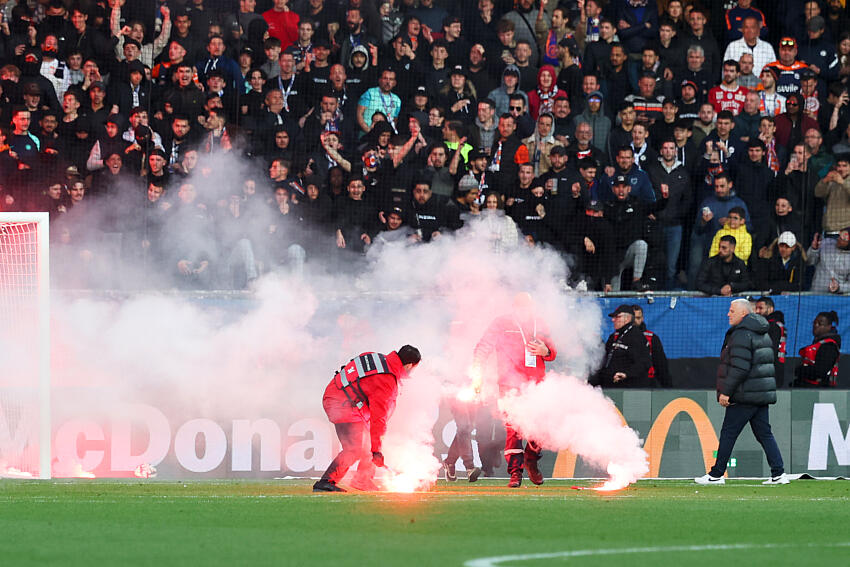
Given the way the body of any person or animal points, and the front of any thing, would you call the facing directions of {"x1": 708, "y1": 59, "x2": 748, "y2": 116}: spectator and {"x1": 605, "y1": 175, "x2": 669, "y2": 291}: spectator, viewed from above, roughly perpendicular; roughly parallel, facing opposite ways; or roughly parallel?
roughly parallel

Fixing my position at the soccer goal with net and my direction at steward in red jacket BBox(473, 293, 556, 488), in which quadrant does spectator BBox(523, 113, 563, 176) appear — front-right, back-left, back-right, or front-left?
front-left

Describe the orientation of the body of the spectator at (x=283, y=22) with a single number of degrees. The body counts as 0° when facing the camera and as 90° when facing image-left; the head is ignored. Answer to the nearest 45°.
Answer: approximately 0°

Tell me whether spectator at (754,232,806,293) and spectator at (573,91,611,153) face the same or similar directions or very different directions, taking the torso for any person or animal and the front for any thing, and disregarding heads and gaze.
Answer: same or similar directions

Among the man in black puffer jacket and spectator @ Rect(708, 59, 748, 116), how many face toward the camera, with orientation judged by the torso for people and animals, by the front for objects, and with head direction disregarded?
1

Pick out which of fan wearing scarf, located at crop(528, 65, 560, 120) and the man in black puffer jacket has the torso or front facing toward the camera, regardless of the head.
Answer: the fan wearing scarf

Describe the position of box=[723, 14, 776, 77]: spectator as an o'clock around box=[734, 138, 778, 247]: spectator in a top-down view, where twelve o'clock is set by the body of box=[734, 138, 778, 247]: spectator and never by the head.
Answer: box=[723, 14, 776, 77]: spectator is roughly at 6 o'clock from box=[734, 138, 778, 247]: spectator.

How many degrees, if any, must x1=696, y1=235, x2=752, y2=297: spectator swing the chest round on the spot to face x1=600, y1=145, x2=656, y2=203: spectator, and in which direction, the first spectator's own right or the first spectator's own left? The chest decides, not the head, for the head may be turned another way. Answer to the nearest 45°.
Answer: approximately 135° to the first spectator's own right

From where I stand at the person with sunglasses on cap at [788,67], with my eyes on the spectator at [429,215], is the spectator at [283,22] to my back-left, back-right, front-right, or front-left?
front-right

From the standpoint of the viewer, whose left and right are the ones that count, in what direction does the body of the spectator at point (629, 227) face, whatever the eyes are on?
facing the viewer

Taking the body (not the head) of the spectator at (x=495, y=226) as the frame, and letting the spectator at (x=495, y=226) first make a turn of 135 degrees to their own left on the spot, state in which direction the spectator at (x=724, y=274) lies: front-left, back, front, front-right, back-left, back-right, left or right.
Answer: front-right

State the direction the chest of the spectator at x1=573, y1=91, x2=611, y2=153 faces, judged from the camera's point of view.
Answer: toward the camera

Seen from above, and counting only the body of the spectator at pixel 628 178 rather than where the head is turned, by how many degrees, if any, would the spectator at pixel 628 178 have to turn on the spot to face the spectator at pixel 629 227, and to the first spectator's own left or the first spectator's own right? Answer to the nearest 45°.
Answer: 0° — they already face them

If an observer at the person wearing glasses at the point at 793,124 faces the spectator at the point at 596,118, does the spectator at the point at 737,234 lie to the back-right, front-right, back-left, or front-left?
front-left

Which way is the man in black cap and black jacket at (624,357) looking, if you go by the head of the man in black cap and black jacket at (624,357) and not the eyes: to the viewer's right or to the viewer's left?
to the viewer's left

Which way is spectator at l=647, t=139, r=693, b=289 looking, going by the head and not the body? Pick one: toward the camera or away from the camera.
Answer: toward the camera

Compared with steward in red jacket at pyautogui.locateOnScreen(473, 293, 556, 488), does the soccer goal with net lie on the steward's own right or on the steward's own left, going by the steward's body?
on the steward's own right
